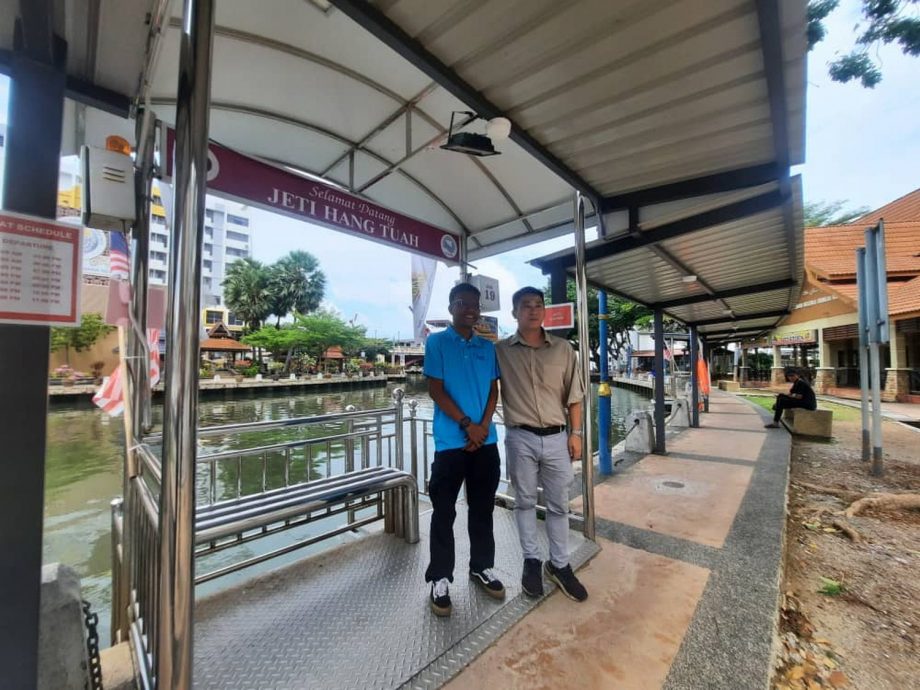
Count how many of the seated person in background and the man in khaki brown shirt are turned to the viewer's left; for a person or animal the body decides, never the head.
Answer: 1

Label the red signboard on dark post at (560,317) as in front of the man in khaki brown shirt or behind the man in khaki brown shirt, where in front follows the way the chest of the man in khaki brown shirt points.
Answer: behind

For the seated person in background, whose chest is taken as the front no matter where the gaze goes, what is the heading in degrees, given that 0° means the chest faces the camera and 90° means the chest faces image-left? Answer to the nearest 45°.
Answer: approximately 90°

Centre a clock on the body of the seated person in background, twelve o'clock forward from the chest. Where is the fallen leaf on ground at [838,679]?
The fallen leaf on ground is roughly at 9 o'clock from the seated person in background.

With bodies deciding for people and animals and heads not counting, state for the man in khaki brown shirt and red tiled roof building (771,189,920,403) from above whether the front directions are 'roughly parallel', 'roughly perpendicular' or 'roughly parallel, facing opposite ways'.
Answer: roughly perpendicular

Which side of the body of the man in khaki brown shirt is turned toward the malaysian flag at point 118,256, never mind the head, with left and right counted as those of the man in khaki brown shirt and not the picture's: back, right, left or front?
right

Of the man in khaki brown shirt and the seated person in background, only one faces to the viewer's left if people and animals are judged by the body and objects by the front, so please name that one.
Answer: the seated person in background
